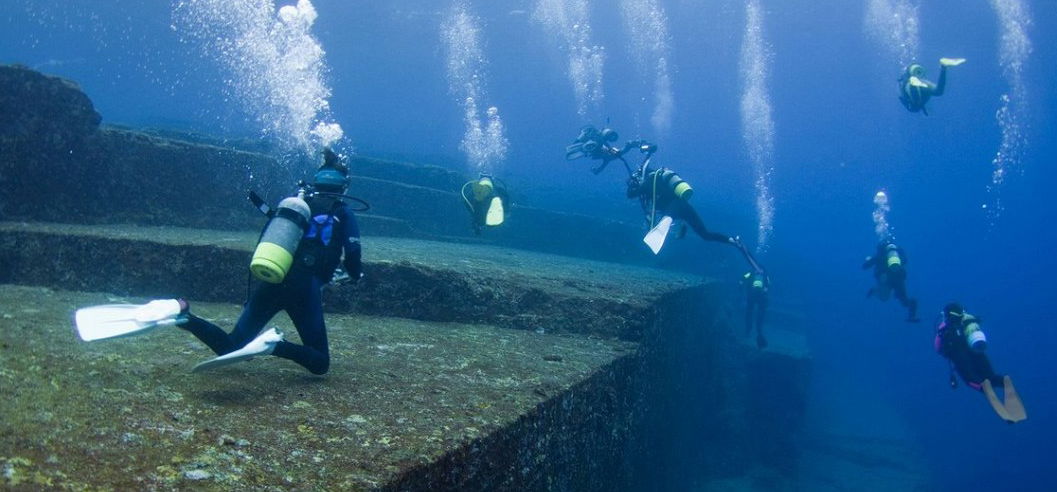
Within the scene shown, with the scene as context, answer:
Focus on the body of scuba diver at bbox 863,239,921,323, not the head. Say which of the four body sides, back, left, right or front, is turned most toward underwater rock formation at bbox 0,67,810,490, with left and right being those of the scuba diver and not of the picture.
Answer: left

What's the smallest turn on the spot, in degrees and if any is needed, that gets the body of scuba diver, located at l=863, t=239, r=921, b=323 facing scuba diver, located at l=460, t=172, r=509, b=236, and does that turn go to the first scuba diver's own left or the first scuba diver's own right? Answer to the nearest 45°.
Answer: approximately 90° to the first scuba diver's own left

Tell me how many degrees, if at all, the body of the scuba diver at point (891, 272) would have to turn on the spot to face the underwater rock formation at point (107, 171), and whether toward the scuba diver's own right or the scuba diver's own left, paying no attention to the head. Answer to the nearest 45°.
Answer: approximately 90° to the scuba diver's own left

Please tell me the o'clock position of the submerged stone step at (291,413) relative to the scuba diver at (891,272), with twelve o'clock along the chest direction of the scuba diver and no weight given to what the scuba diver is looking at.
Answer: The submerged stone step is roughly at 8 o'clock from the scuba diver.

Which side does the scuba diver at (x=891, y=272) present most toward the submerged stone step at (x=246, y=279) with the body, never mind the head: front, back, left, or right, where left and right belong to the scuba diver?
left

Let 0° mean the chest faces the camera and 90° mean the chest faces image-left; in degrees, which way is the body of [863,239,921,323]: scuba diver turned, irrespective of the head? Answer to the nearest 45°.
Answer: approximately 135°

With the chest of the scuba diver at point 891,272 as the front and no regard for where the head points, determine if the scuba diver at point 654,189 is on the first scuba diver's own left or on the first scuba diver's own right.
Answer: on the first scuba diver's own left
